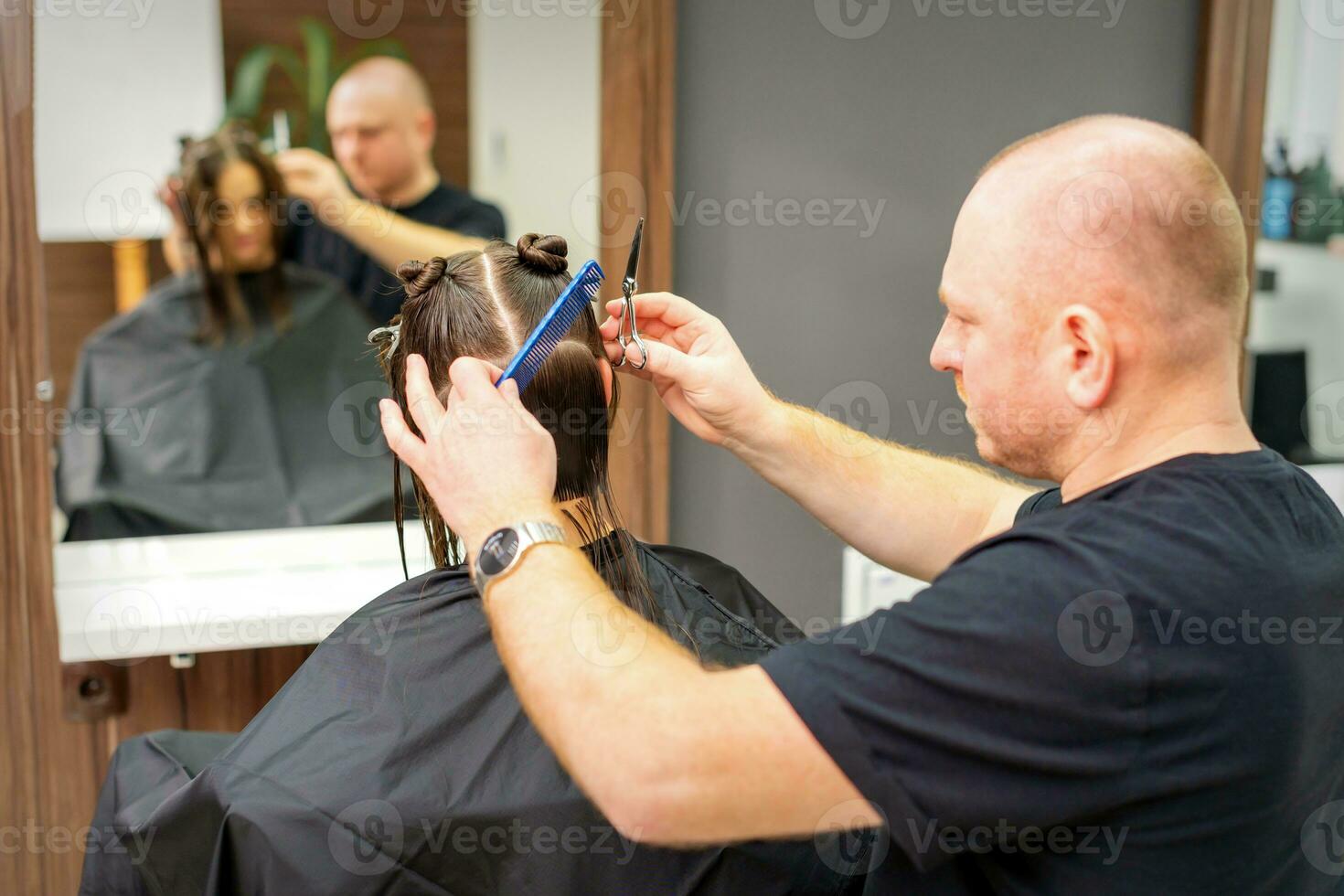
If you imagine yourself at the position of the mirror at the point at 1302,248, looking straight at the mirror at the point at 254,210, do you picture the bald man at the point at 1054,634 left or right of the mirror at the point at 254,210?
left

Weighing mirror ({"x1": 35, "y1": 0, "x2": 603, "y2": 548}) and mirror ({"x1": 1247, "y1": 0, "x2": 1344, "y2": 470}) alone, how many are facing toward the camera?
2

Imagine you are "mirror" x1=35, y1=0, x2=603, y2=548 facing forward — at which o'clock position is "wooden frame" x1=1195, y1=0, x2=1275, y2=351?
The wooden frame is roughly at 9 o'clock from the mirror.

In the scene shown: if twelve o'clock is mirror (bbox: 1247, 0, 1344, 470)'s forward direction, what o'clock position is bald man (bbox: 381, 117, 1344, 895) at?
The bald man is roughly at 12 o'clock from the mirror.

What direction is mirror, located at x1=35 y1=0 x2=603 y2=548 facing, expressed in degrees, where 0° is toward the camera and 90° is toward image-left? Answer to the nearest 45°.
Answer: approximately 0°

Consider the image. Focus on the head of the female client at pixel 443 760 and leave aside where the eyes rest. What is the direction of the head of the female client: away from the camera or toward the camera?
away from the camera

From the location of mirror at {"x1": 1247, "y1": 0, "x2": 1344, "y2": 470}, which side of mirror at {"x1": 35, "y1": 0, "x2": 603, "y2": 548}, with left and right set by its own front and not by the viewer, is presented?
left

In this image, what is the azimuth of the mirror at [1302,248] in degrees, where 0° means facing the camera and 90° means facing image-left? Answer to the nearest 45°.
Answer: approximately 0°

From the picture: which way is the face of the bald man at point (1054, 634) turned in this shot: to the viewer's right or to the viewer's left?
to the viewer's left

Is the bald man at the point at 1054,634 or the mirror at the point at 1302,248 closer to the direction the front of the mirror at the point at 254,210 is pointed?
the bald man
